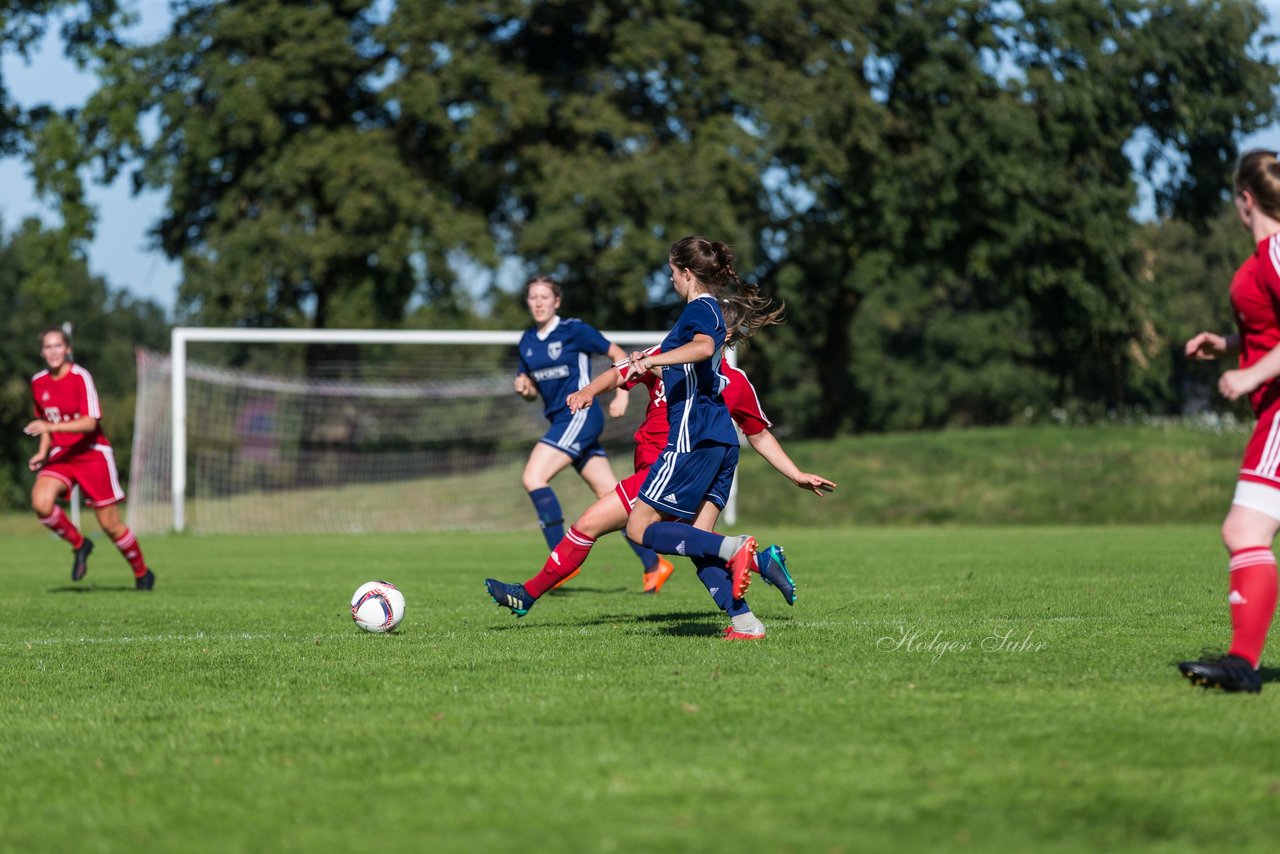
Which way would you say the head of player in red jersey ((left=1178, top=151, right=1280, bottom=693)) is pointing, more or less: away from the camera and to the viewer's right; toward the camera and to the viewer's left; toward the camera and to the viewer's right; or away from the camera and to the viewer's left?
away from the camera and to the viewer's left

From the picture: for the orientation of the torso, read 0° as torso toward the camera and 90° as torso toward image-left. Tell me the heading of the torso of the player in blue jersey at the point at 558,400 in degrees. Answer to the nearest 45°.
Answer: approximately 45°

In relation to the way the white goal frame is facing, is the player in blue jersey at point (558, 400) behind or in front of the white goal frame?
in front

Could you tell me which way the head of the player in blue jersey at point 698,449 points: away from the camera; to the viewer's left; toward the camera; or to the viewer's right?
to the viewer's left

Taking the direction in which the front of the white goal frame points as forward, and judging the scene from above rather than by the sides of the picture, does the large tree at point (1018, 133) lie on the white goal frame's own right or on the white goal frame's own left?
on the white goal frame's own left

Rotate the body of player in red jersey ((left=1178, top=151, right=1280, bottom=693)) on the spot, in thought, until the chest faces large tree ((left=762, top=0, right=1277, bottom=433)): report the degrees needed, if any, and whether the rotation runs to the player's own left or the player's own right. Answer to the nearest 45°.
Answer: approximately 90° to the player's own right

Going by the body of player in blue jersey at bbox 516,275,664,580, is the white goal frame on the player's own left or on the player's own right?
on the player's own right

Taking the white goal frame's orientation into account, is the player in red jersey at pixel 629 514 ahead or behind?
ahead

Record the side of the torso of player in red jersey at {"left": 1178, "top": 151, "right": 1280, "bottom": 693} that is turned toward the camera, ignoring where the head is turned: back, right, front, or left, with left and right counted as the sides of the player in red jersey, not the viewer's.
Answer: left

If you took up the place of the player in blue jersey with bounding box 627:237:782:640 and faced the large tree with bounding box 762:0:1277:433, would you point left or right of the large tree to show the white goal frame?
left

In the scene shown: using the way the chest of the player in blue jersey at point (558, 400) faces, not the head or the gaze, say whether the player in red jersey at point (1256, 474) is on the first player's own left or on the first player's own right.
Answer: on the first player's own left
